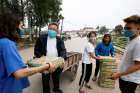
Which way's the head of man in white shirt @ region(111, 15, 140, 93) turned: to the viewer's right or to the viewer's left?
to the viewer's left

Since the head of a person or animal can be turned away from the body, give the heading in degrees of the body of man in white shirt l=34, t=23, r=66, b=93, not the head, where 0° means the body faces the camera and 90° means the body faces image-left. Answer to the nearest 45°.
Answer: approximately 0°

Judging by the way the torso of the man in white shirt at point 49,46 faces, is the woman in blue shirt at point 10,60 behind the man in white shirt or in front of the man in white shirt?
in front

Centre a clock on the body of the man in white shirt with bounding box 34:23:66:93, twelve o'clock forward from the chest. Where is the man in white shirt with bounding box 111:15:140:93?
the man in white shirt with bounding box 111:15:140:93 is roughly at 11 o'clock from the man in white shirt with bounding box 34:23:66:93.

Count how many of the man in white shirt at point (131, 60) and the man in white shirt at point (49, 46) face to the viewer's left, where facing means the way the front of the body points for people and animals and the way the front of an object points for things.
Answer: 1

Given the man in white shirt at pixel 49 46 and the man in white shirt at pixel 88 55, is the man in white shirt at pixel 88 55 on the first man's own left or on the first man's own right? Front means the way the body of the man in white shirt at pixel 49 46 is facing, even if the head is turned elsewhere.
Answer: on the first man's own left

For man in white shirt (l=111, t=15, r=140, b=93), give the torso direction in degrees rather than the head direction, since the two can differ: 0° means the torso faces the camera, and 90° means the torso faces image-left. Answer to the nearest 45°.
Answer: approximately 90°

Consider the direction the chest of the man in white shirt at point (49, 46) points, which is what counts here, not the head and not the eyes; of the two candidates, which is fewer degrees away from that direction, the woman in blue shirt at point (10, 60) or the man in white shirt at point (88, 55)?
the woman in blue shirt

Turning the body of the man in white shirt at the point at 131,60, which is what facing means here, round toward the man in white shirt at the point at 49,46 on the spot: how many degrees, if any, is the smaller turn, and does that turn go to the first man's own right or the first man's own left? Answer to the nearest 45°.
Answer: approximately 45° to the first man's own right
